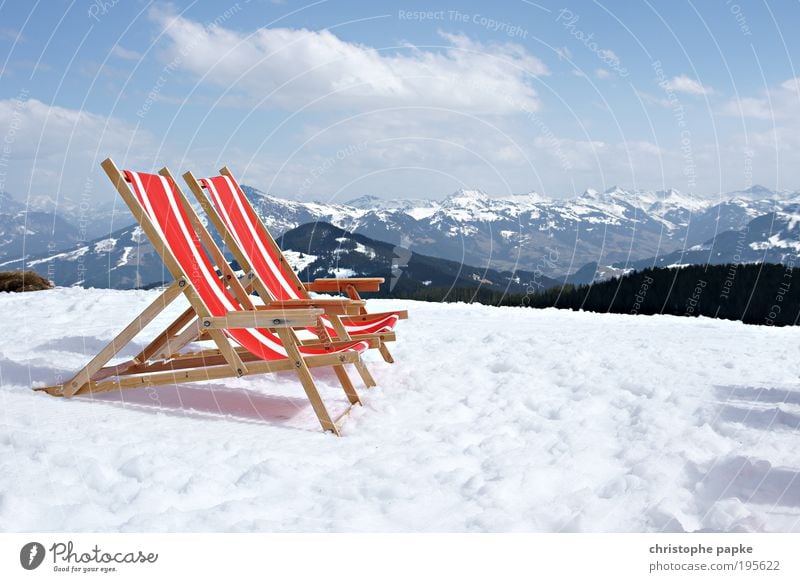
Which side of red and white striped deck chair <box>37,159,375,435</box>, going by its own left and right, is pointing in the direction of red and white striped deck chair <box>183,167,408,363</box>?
left

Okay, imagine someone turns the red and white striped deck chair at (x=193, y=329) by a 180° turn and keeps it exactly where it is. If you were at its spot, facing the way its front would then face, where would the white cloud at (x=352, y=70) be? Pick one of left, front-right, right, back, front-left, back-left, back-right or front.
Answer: right

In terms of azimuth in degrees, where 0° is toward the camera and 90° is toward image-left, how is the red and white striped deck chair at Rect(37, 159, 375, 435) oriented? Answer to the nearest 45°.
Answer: approximately 270°
